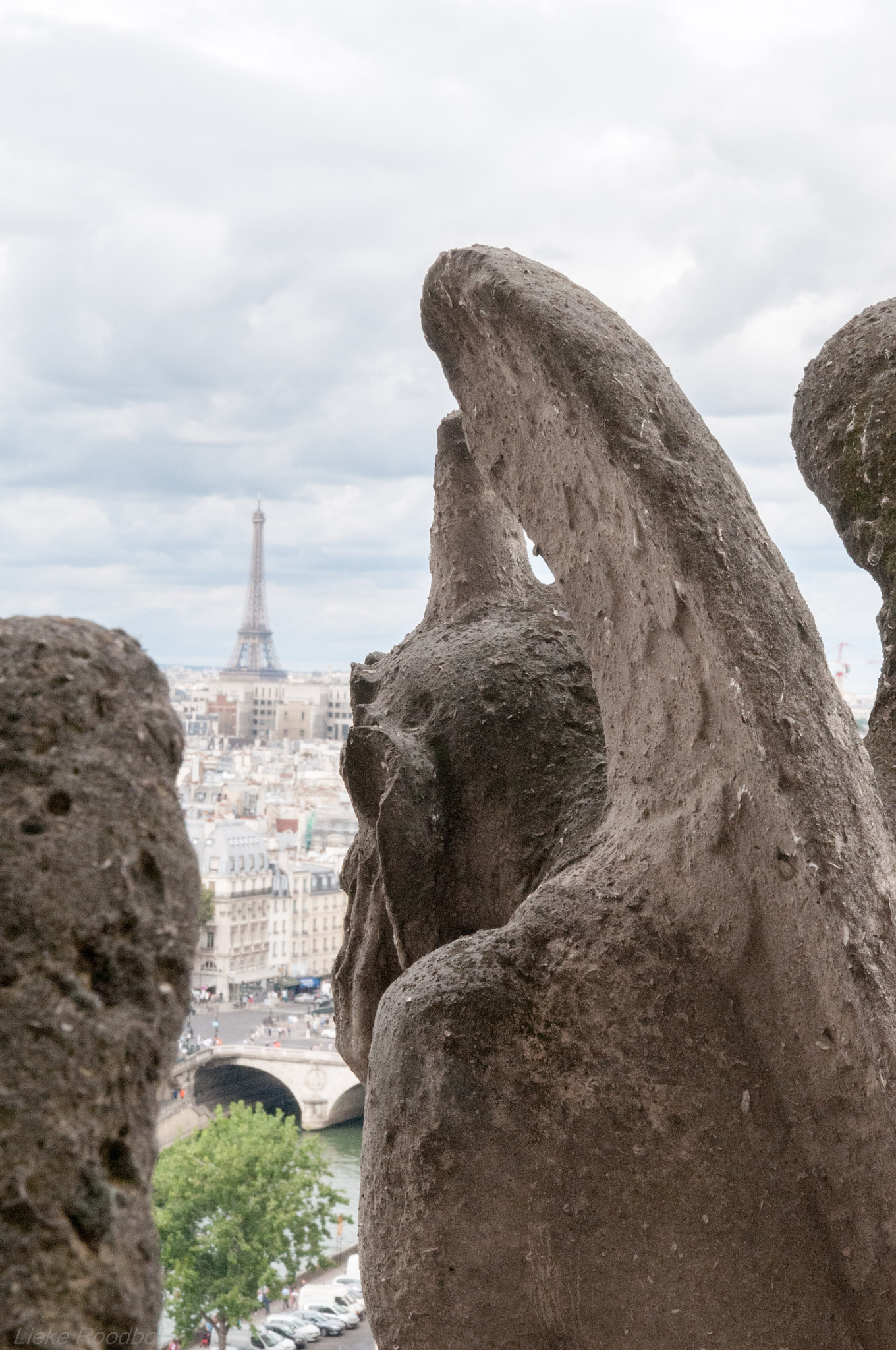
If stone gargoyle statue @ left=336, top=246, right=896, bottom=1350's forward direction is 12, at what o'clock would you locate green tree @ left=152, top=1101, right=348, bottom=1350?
The green tree is roughly at 1 o'clock from the stone gargoyle statue.

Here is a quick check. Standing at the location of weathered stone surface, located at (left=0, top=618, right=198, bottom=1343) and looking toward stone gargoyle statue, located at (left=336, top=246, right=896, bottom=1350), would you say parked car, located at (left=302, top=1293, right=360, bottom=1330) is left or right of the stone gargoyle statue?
left

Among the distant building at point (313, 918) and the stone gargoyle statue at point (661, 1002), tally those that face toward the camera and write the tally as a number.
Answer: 1

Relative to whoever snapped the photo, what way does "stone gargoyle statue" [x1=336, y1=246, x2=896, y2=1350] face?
facing away from the viewer and to the left of the viewer

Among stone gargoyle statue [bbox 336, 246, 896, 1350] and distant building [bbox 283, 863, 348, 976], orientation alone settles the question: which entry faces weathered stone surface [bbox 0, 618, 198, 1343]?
the distant building

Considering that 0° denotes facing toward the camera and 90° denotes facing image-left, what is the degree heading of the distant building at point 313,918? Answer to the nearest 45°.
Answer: approximately 0°
